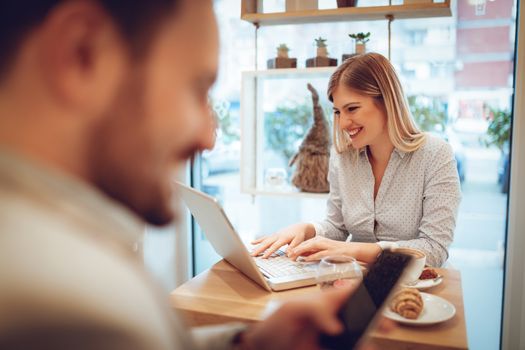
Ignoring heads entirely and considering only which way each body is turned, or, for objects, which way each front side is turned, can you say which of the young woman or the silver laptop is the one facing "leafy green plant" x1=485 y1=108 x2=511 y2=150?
the silver laptop

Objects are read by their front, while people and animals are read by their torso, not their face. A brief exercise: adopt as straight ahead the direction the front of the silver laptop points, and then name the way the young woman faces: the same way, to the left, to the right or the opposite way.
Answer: the opposite way

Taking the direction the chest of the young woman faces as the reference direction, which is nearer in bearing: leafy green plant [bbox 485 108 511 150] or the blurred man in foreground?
the blurred man in foreground

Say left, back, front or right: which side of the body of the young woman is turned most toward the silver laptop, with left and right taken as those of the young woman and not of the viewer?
front

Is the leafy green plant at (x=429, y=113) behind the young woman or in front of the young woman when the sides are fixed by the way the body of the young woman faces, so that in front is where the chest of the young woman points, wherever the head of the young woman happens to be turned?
behind

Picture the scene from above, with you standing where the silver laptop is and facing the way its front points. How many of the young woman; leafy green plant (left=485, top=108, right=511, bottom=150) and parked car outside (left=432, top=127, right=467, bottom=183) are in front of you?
3

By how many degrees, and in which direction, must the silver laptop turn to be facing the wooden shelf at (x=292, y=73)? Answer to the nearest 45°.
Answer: approximately 45° to its left

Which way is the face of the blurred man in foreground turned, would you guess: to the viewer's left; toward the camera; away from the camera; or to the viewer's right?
to the viewer's right

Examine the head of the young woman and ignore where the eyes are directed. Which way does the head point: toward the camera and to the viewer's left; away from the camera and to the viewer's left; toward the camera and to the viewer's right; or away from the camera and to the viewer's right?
toward the camera and to the viewer's left

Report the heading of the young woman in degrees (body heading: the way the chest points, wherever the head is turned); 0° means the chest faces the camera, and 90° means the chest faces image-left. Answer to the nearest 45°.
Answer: approximately 45°

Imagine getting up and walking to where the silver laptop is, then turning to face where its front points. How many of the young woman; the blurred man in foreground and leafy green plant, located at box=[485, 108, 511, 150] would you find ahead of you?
2

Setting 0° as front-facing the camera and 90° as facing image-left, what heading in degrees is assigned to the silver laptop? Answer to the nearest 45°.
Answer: approximately 225°
